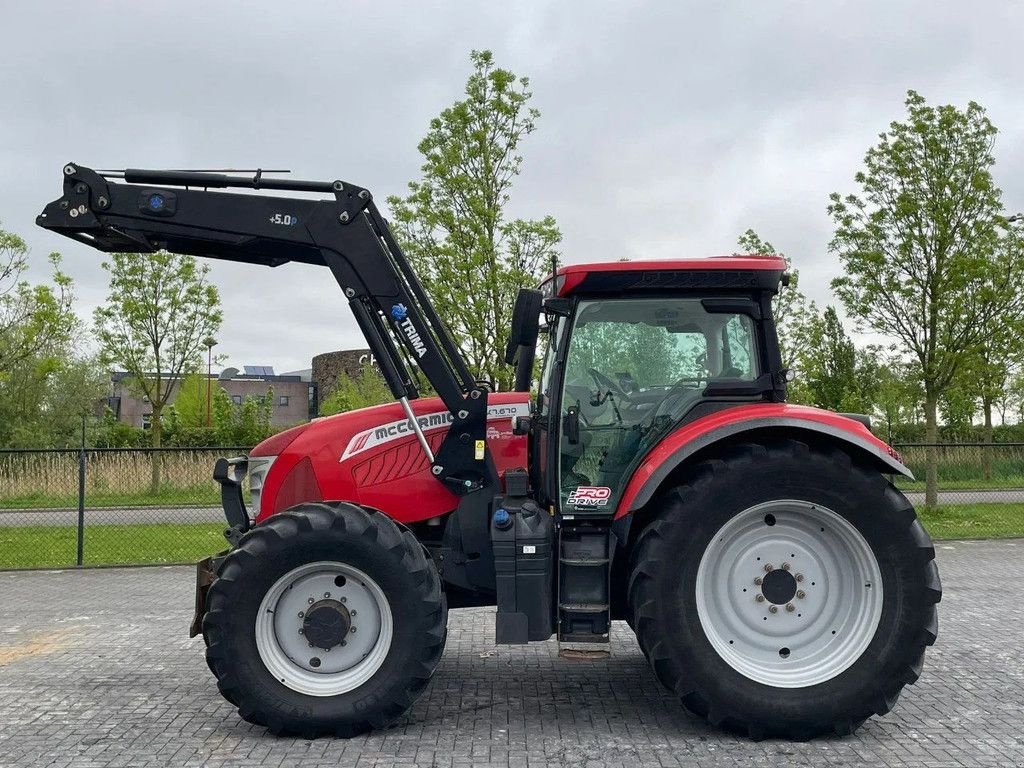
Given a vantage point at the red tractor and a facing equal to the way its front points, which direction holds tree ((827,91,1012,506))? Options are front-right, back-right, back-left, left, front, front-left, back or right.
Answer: back-right

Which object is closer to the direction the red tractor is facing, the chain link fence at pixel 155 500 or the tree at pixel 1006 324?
the chain link fence

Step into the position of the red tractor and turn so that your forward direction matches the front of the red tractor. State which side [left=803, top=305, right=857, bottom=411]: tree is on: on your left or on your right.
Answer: on your right

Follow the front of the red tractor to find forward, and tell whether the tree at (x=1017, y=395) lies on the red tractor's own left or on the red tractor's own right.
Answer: on the red tractor's own right

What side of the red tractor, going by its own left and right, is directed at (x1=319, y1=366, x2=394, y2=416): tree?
right

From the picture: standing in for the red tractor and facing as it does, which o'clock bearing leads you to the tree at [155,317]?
The tree is roughly at 2 o'clock from the red tractor.

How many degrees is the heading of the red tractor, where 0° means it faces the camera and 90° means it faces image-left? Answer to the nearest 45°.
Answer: approximately 90°

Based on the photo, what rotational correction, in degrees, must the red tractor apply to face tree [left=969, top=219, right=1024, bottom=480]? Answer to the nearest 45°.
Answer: approximately 135° to its right

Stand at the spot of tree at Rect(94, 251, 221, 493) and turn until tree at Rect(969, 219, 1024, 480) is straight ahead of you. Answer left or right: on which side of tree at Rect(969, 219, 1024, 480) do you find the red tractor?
right

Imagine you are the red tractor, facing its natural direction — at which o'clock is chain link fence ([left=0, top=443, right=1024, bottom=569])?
The chain link fence is roughly at 2 o'clock from the red tractor.

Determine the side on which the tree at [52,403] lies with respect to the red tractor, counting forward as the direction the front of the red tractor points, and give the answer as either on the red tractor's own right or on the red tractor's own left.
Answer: on the red tractor's own right
